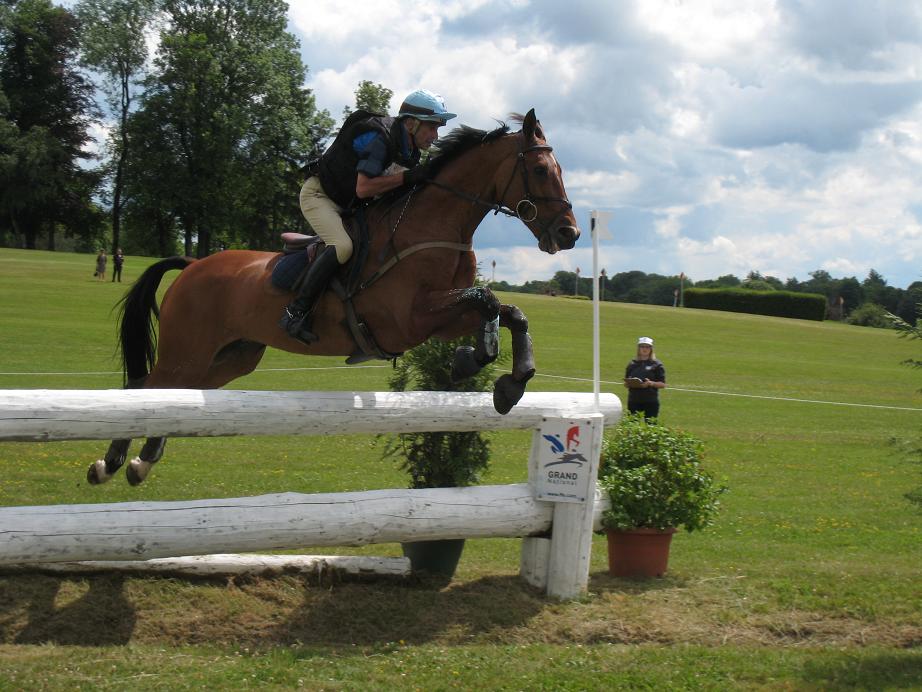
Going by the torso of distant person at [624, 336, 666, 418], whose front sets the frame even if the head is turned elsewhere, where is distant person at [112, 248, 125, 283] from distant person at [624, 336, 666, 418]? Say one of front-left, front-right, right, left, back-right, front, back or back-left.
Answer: back-right

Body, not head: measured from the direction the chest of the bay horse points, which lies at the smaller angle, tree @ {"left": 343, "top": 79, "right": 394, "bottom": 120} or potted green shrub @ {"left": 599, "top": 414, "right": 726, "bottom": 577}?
the potted green shrub

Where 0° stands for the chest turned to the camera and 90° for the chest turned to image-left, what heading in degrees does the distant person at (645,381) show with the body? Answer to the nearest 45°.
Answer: approximately 0°

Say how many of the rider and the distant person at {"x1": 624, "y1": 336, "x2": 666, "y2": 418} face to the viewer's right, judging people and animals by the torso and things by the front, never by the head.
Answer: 1

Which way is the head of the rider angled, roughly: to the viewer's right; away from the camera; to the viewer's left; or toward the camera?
to the viewer's right

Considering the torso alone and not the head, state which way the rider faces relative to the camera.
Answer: to the viewer's right

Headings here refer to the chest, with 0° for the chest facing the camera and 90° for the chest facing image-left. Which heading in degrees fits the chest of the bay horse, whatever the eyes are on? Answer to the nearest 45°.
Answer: approximately 270°

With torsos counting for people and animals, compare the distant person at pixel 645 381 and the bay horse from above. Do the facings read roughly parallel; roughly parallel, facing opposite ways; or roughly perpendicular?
roughly perpendicular

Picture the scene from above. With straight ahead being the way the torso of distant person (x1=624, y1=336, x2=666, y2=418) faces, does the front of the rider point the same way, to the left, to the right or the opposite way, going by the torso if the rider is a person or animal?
to the left
